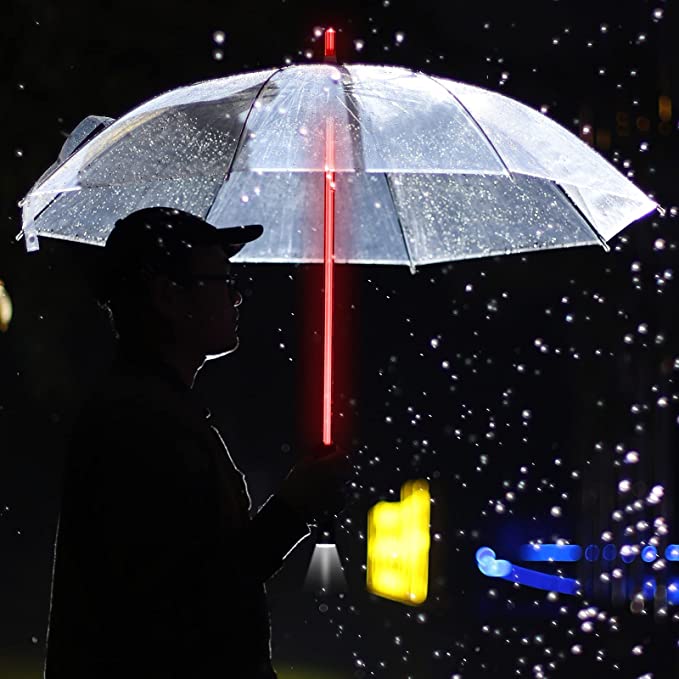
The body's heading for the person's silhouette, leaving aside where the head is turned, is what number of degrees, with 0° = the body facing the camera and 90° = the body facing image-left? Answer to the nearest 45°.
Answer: approximately 270°
